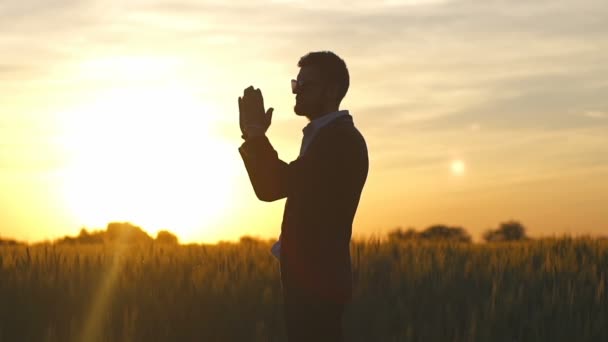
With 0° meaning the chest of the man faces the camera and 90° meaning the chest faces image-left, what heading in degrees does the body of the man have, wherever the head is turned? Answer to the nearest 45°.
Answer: approximately 90°
